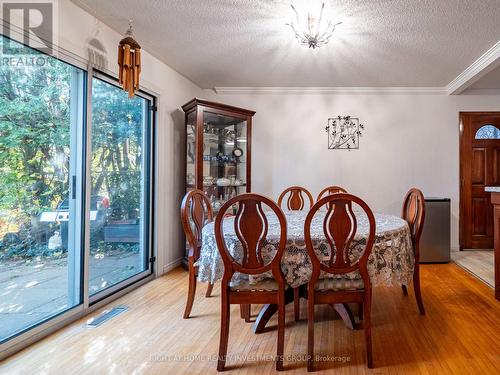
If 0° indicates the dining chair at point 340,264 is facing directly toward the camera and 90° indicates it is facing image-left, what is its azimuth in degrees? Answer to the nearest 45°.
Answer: approximately 180°

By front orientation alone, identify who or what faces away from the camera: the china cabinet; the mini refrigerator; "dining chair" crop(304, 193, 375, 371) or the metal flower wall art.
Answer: the dining chair

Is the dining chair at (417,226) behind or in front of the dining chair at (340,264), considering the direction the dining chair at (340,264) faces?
in front

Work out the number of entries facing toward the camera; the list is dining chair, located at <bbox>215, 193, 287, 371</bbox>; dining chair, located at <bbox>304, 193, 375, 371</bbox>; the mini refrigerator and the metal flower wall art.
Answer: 2

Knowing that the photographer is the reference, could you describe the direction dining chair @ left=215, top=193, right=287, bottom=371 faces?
facing away from the viewer

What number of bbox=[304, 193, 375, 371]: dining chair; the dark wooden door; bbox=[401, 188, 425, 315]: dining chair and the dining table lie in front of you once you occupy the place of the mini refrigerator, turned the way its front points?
3

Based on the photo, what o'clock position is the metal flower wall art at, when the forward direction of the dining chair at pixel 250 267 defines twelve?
The metal flower wall art is roughly at 1 o'clock from the dining chair.

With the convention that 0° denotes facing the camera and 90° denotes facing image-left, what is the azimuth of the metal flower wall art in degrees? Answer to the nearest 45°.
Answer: approximately 0°

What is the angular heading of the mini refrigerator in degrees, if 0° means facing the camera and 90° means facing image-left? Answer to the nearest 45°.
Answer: approximately 0°

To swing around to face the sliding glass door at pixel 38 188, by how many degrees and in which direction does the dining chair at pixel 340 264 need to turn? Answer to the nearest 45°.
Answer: approximately 90° to its left

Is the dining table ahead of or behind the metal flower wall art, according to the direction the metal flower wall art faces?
ahead

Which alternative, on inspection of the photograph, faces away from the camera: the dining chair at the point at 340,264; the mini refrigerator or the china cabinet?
the dining chair

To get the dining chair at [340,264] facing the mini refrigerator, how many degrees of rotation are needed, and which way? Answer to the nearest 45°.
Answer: approximately 45° to its right

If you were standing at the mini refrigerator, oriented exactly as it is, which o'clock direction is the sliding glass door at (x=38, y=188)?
The sliding glass door is roughly at 1 o'clock from the mini refrigerator.
